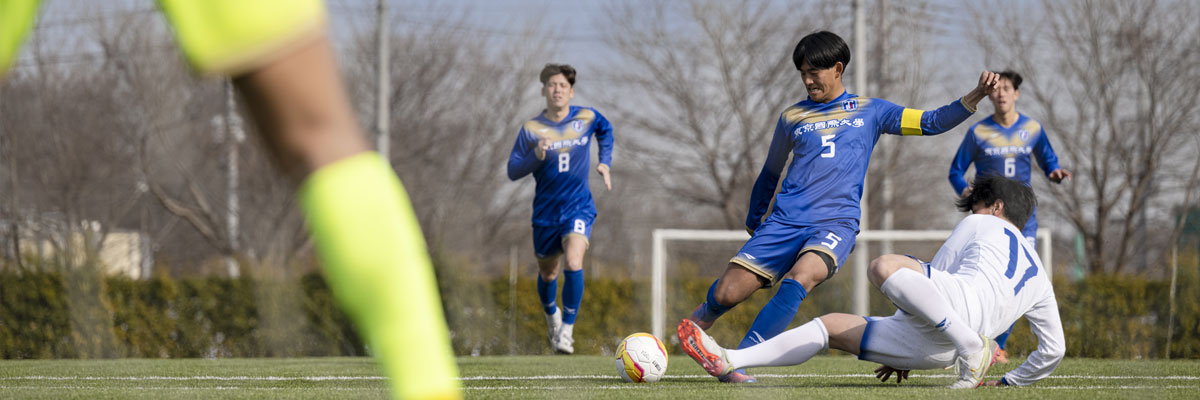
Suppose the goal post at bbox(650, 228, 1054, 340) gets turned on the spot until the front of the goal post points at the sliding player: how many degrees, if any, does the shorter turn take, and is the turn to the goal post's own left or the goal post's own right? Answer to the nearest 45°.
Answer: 0° — it already faces them

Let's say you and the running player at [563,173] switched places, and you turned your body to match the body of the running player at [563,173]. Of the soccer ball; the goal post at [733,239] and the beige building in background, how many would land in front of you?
1

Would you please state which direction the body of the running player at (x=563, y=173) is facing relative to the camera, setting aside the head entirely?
toward the camera

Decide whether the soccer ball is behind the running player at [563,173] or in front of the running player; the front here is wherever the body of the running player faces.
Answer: in front

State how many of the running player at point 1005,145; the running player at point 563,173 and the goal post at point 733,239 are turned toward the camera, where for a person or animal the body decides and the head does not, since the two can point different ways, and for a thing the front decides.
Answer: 3

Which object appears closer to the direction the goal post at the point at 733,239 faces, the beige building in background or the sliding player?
the sliding player

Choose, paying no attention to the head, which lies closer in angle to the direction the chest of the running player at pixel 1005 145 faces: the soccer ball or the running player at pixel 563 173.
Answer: the soccer ball

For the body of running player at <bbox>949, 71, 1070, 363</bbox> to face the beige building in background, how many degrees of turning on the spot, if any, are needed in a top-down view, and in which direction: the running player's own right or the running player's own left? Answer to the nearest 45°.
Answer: approximately 90° to the running player's own right

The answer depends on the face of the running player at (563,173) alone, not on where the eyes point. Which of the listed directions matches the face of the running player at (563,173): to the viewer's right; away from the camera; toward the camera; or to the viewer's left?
toward the camera

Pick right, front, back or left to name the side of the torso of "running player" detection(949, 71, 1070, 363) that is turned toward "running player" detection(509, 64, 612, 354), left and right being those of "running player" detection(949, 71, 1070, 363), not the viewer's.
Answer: right

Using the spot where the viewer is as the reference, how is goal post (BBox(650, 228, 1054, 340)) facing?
facing the viewer

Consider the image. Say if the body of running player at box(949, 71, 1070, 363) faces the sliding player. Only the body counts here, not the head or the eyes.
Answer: yes

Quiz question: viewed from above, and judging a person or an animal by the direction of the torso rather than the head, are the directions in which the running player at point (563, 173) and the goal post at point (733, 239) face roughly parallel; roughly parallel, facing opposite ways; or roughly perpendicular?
roughly parallel

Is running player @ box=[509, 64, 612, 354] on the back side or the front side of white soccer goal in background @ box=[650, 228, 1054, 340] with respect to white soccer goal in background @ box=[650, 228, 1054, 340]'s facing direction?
on the front side
